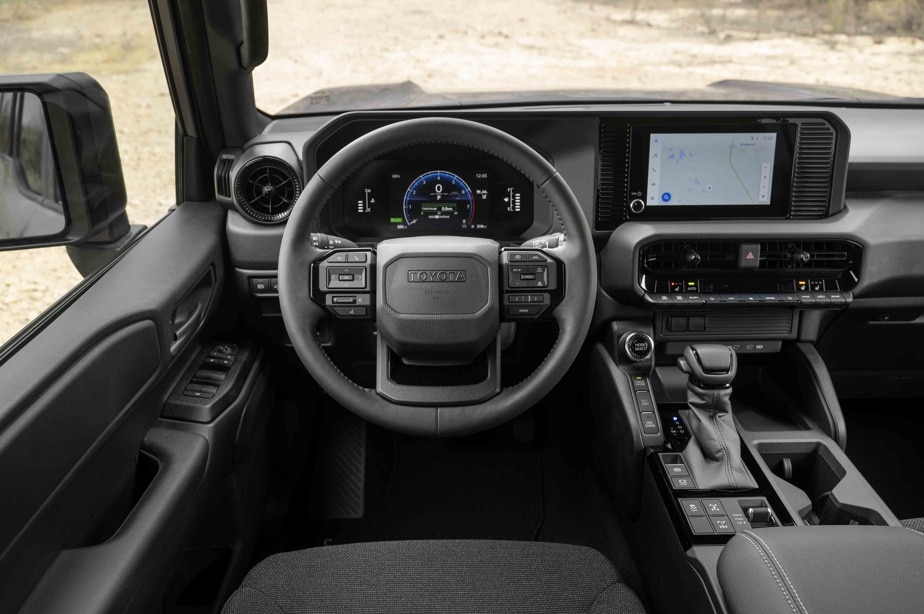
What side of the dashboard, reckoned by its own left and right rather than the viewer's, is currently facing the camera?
front
